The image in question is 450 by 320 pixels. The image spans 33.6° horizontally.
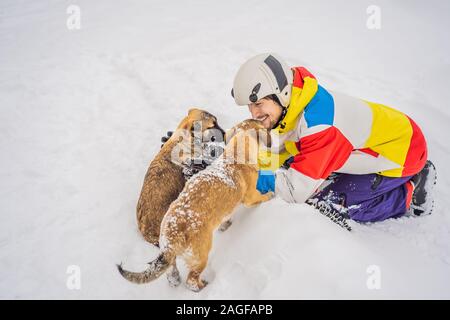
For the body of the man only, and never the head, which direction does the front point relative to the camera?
to the viewer's left

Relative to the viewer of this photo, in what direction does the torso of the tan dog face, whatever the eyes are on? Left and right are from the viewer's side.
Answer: facing away from the viewer and to the right of the viewer

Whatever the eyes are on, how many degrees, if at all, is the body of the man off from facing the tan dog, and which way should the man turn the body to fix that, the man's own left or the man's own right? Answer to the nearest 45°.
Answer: approximately 45° to the man's own left
